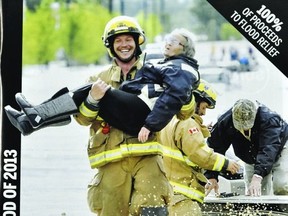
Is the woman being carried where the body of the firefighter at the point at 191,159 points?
no

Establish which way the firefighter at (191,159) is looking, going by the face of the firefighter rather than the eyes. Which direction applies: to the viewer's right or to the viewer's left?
to the viewer's right

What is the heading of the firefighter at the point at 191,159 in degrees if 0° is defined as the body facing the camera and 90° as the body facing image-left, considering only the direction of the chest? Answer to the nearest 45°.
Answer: approximately 270°
